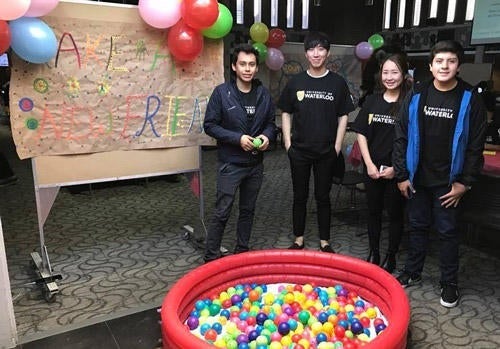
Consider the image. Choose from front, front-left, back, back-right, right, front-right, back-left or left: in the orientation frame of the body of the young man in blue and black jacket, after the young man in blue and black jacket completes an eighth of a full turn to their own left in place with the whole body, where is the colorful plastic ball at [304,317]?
right

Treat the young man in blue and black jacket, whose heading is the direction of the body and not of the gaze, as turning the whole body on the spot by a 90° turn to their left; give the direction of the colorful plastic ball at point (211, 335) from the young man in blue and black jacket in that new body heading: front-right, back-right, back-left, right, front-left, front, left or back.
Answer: back-right

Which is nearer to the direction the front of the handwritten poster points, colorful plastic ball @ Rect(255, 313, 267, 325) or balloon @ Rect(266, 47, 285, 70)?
the colorful plastic ball

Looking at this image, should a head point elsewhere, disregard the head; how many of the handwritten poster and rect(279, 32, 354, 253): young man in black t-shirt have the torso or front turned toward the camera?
2

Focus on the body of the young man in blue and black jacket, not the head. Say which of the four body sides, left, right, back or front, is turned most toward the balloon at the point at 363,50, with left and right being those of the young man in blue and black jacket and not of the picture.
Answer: back

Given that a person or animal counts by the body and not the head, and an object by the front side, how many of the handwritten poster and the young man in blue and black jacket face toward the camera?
2

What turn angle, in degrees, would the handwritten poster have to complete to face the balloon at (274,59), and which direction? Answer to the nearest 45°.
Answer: approximately 135° to its left

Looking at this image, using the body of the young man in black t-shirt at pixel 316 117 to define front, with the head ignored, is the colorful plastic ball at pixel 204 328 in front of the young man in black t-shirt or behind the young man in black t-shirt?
in front

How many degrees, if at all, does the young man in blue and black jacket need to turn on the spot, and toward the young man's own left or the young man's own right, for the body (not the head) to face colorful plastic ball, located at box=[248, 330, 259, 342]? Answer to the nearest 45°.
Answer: approximately 45° to the young man's own right

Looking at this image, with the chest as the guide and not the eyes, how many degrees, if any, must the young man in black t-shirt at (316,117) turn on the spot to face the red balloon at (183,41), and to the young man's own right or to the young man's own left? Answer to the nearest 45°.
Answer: approximately 90° to the young man's own right
